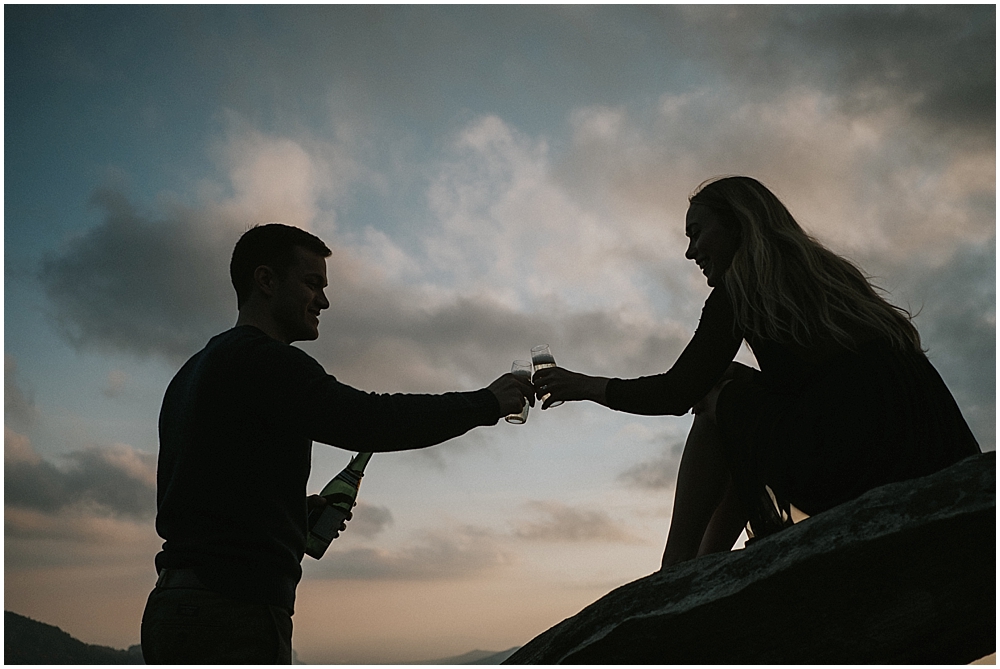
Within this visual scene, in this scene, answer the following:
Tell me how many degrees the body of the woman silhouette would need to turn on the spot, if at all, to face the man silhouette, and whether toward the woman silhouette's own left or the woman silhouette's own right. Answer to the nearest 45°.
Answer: approximately 45° to the woman silhouette's own left

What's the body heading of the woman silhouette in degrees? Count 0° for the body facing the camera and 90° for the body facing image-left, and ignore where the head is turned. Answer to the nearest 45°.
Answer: approximately 90°
